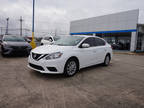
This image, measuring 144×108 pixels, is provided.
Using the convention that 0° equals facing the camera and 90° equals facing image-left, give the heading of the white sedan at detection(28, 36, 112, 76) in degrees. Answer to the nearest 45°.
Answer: approximately 45°

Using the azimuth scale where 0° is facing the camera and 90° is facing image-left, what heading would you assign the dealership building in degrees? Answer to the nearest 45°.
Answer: approximately 45°
